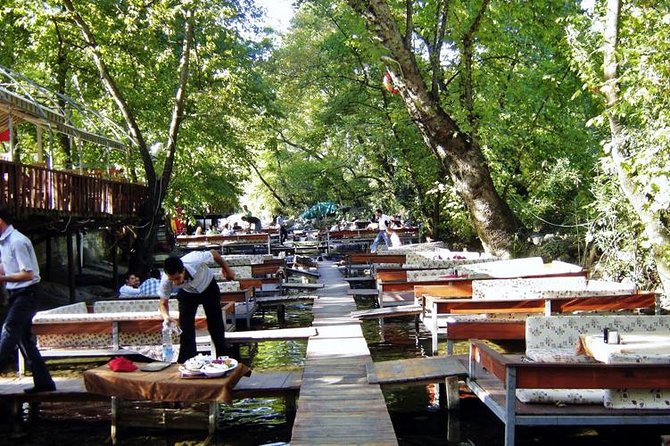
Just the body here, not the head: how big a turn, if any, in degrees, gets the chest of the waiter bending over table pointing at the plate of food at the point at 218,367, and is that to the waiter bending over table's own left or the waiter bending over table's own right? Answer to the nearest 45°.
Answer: approximately 45° to the waiter bending over table's own left

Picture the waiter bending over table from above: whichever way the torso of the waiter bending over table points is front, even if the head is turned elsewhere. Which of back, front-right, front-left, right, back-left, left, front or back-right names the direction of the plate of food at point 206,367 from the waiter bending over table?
front-left

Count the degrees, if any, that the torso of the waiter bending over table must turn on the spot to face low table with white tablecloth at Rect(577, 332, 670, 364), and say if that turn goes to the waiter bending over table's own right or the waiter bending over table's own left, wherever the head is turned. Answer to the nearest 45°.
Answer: approximately 90° to the waiter bending over table's own left

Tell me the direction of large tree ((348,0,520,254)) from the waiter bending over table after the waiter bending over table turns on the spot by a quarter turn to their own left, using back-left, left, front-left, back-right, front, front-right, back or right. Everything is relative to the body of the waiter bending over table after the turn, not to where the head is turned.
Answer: left

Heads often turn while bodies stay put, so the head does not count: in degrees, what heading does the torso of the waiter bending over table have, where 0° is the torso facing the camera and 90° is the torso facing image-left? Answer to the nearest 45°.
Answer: approximately 45°

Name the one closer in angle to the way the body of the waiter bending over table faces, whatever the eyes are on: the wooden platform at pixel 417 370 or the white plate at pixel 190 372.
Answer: the white plate

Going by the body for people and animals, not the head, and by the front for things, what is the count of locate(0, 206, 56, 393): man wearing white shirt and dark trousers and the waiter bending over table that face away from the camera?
0
